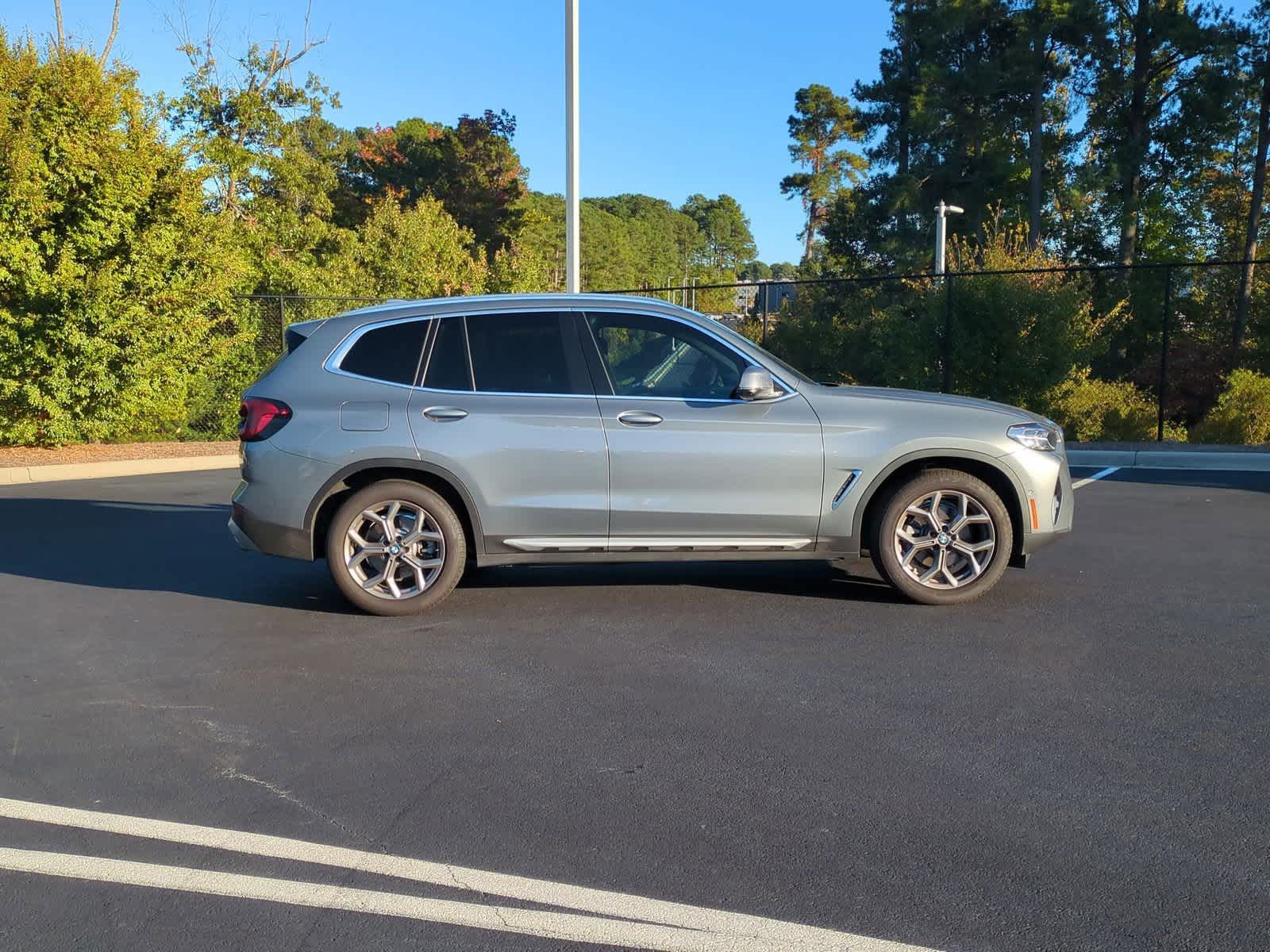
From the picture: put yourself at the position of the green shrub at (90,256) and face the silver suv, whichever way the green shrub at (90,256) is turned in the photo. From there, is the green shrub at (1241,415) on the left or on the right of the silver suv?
left

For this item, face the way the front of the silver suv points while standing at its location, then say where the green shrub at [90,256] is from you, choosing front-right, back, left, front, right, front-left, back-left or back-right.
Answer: back-left

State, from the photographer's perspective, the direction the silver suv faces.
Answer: facing to the right of the viewer

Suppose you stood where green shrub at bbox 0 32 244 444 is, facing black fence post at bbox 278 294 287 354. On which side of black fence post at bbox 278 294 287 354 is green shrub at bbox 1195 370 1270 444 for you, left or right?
right

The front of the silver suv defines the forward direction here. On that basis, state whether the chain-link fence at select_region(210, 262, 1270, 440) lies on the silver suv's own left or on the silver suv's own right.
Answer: on the silver suv's own left

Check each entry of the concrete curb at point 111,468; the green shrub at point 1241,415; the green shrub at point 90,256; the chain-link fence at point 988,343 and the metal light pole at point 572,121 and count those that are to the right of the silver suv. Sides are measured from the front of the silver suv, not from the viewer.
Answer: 0

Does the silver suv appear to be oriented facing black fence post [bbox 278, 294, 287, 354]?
no

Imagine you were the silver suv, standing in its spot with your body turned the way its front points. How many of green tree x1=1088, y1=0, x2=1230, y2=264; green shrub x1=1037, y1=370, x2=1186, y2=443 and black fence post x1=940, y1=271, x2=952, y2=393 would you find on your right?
0

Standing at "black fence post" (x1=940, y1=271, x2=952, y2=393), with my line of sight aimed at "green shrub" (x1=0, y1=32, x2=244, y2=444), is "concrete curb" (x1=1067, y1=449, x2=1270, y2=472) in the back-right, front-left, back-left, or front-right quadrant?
back-left

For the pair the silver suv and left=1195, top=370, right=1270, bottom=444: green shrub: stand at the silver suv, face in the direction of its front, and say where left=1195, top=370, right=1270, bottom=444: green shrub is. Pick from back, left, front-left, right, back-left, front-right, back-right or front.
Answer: front-left

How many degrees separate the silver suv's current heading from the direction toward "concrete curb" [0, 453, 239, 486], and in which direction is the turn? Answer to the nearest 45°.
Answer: approximately 135° to its left

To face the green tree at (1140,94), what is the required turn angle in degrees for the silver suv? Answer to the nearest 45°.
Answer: approximately 45° to its left

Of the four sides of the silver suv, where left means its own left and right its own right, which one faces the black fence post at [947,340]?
left

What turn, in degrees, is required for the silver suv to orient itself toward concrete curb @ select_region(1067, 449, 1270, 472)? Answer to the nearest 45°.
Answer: approximately 45° to its left

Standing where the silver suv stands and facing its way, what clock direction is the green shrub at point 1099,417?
The green shrub is roughly at 10 o'clock from the silver suv.

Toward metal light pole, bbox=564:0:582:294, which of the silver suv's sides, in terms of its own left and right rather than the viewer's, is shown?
left
